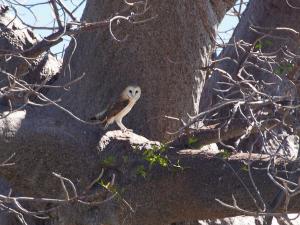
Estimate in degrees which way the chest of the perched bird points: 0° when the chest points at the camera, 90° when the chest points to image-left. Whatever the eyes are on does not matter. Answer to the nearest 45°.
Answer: approximately 270°
